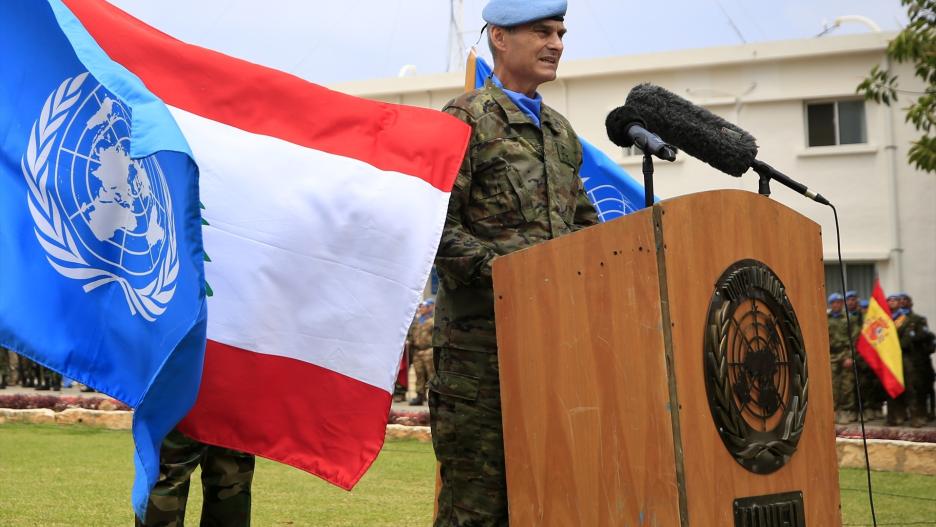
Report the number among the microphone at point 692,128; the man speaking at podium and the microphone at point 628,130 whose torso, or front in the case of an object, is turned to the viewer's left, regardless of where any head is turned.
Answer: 2

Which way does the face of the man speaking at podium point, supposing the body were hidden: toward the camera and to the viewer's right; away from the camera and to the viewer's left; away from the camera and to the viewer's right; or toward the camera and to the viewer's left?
toward the camera and to the viewer's right

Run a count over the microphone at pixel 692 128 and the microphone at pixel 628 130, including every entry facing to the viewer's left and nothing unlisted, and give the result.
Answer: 2

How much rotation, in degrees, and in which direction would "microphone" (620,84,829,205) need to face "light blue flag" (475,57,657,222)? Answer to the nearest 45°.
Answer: approximately 90° to its right

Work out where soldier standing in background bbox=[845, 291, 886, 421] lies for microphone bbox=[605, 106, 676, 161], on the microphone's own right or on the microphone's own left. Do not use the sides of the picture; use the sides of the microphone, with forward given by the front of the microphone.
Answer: on the microphone's own right

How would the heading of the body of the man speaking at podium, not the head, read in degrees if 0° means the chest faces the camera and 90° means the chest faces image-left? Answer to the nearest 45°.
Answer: approximately 315°

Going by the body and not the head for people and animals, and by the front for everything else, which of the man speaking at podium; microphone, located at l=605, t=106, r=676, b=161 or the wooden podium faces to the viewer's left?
the microphone

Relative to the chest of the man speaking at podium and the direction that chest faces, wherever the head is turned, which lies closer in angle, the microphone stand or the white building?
the microphone stand

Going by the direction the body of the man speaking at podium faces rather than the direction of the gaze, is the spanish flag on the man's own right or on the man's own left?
on the man's own left

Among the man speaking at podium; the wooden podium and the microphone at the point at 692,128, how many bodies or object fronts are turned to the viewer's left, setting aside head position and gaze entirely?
1

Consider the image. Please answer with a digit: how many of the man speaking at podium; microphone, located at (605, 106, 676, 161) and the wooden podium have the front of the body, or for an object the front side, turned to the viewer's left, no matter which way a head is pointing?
1

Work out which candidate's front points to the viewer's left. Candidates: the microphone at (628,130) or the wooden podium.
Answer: the microphone

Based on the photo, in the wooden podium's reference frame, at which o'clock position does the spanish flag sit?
The spanish flag is roughly at 8 o'clock from the wooden podium.

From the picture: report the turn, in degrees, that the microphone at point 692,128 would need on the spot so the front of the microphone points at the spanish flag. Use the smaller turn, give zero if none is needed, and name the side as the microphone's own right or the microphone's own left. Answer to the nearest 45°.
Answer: approximately 90° to the microphone's own right

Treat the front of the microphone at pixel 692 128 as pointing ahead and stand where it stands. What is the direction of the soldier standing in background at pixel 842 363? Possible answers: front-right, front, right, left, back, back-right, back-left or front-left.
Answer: right
